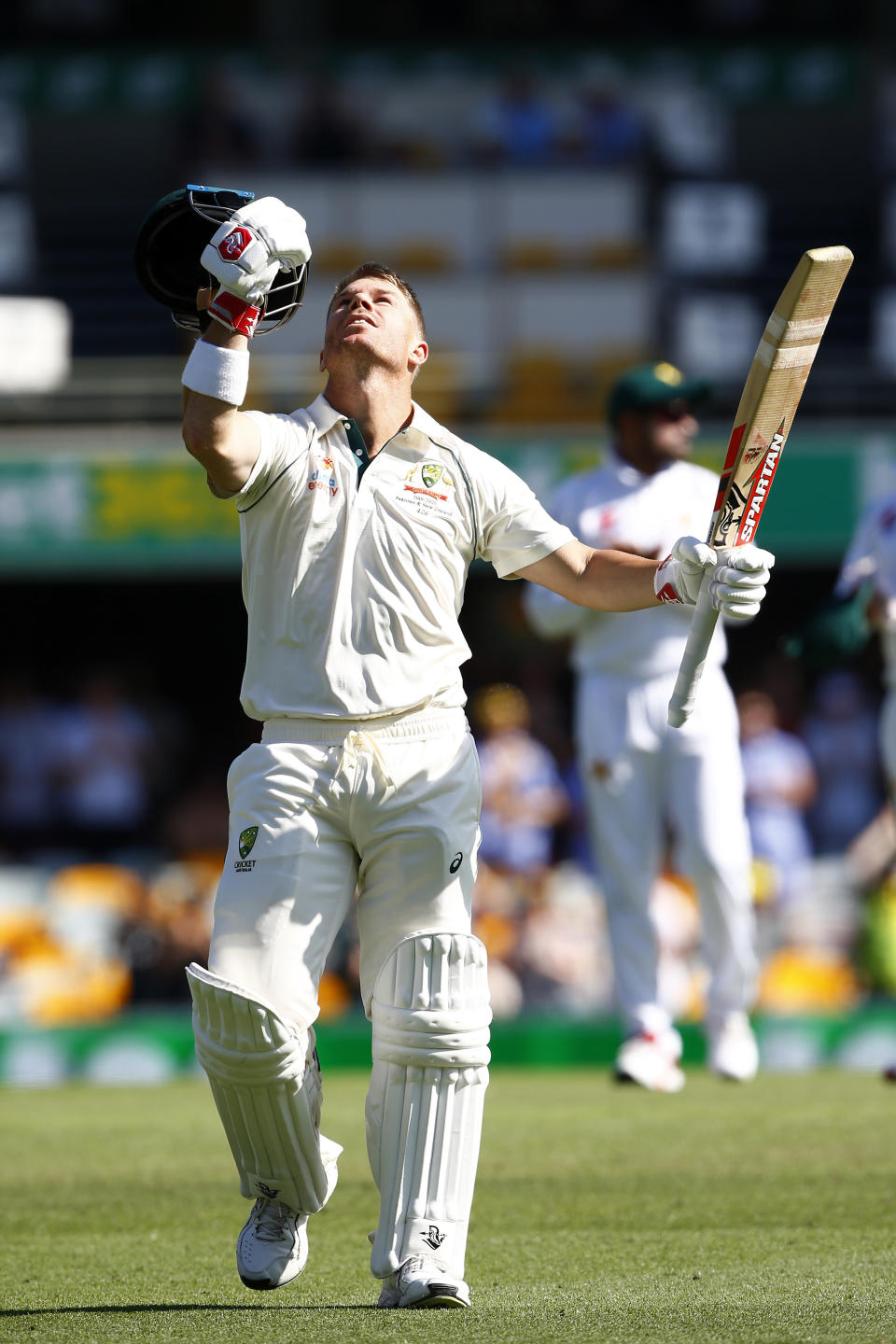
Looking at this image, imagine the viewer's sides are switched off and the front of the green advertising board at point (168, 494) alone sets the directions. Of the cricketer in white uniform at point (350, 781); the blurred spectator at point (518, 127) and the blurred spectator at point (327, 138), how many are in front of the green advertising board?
1

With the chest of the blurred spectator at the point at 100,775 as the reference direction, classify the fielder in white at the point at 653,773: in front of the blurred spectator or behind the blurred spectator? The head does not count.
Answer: in front

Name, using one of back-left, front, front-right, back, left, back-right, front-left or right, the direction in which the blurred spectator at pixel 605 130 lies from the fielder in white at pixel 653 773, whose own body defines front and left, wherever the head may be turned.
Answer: back

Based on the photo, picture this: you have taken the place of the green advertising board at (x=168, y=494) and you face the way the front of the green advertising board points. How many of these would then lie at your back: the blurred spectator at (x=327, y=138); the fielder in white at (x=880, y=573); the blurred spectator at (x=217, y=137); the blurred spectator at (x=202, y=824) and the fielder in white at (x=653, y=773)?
2

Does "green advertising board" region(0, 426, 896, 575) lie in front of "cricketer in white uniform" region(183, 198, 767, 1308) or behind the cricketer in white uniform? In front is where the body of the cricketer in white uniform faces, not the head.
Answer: behind

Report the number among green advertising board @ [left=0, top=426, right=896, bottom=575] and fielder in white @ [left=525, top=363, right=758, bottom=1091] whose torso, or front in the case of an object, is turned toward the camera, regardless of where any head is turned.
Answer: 2

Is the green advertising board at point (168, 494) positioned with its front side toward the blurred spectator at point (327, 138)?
no

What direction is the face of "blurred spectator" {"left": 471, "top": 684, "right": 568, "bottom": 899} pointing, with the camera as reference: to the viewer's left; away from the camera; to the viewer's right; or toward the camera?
toward the camera

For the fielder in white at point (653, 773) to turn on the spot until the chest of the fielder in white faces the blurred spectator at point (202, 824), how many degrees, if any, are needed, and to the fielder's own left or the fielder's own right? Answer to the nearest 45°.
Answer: approximately 135° to the fielder's own right

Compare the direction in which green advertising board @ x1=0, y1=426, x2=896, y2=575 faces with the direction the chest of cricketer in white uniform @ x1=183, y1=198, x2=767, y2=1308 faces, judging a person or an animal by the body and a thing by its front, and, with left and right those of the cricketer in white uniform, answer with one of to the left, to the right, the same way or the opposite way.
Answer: the same way

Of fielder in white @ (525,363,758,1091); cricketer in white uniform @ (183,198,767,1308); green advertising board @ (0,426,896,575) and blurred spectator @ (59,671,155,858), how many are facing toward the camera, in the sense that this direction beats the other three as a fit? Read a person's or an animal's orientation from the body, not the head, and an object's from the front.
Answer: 4

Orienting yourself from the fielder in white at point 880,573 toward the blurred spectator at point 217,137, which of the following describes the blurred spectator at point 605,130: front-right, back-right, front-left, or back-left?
front-right

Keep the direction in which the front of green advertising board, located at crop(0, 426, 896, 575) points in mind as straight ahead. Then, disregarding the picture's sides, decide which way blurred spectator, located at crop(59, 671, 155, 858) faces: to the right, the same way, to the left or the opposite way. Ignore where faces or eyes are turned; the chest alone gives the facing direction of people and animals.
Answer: the same way

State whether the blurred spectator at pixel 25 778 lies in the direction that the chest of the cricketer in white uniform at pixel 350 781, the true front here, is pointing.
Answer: no

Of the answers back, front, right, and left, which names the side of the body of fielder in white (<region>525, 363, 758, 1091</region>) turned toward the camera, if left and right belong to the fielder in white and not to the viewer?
front

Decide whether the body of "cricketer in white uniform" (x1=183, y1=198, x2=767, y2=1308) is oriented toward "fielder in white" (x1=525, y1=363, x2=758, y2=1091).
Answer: no
